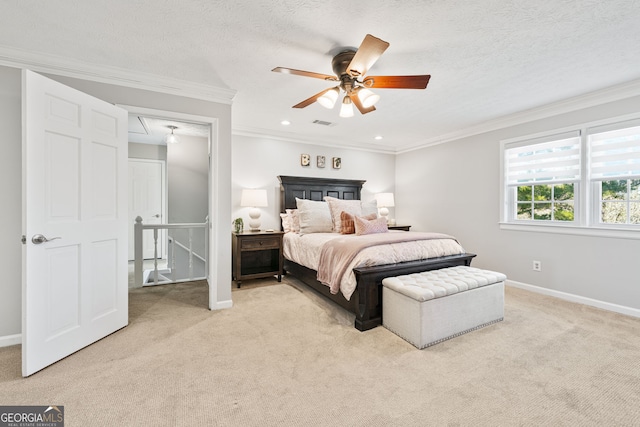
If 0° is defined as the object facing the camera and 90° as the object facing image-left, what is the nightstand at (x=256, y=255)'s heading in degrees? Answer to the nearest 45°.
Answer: approximately 0°

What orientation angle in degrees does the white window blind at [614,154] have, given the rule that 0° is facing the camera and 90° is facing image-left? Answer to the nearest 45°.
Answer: approximately 45°

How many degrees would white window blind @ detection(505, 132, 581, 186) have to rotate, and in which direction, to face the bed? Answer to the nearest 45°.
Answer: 0° — it already faces it

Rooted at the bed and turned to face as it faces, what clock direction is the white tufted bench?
The white tufted bench is roughly at 11 o'clock from the bed.

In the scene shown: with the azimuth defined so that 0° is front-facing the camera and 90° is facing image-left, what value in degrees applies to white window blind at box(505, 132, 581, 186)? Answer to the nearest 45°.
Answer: approximately 45°

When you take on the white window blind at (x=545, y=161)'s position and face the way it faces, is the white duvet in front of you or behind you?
in front

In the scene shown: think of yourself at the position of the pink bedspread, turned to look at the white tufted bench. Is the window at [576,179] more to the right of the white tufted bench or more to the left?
left

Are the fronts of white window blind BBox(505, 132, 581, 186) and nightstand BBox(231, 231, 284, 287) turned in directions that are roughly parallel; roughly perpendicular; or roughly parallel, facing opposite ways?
roughly perpendicular

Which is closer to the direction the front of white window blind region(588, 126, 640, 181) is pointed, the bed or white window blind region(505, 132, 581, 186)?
the bed
